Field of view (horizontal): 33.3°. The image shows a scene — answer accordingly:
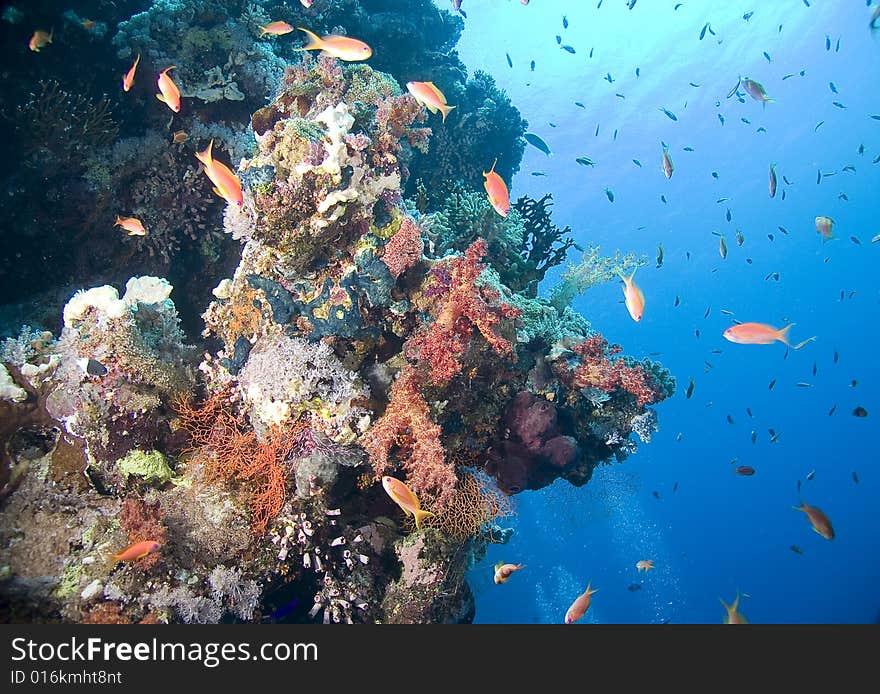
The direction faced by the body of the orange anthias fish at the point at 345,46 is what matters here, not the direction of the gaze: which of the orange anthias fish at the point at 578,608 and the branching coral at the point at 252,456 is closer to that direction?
the orange anthias fish

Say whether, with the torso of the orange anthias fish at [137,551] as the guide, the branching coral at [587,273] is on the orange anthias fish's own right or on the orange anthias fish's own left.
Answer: on the orange anthias fish's own left

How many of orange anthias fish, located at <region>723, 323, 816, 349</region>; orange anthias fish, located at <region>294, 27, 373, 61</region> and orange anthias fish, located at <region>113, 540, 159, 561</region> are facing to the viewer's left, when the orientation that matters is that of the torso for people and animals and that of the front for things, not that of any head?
1

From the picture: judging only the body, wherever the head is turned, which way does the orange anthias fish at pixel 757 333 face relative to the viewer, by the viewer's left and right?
facing to the left of the viewer

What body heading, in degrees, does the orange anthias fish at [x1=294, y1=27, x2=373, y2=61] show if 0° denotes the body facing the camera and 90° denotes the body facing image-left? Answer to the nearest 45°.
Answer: approximately 270°

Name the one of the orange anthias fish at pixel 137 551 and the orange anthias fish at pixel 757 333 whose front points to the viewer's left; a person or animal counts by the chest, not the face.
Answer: the orange anthias fish at pixel 757 333
